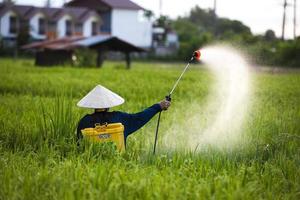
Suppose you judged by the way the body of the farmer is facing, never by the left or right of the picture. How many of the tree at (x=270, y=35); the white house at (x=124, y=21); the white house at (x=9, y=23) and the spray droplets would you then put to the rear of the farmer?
0

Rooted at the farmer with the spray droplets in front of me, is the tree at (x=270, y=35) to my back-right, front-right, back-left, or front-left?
front-left

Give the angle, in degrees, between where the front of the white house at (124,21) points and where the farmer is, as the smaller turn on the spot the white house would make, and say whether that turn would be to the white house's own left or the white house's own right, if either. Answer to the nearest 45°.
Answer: approximately 45° to the white house's own left

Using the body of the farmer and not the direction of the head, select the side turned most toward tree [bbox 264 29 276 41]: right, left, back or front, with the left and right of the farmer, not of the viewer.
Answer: front

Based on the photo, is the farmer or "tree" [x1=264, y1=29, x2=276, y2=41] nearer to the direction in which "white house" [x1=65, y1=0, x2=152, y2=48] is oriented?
the farmer

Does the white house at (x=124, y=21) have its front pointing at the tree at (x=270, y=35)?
no

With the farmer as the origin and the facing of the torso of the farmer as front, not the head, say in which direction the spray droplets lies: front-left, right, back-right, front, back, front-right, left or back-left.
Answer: front-right

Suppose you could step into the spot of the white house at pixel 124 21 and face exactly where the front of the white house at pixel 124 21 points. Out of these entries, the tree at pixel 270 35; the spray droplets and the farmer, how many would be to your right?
0

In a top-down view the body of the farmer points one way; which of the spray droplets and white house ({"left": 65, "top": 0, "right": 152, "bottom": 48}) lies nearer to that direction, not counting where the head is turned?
the white house

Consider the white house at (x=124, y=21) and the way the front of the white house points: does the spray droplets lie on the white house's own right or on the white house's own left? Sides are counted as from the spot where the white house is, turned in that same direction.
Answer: on the white house's own left

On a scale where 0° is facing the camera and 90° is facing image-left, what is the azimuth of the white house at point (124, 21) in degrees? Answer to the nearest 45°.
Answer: approximately 45°

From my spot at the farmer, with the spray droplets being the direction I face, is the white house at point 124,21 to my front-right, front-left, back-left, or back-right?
front-left

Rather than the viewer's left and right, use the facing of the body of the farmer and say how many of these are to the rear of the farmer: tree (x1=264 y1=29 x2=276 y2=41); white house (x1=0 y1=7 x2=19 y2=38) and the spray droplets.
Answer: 0

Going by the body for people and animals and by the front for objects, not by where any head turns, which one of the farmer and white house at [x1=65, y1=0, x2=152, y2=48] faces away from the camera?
the farmer

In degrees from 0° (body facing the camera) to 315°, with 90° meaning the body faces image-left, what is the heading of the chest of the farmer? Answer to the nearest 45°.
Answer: approximately 180°

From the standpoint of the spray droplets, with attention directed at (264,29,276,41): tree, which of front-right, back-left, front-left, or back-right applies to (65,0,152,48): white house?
front-left

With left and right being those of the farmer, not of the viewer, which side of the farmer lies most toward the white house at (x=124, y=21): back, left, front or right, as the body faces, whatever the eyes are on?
front
